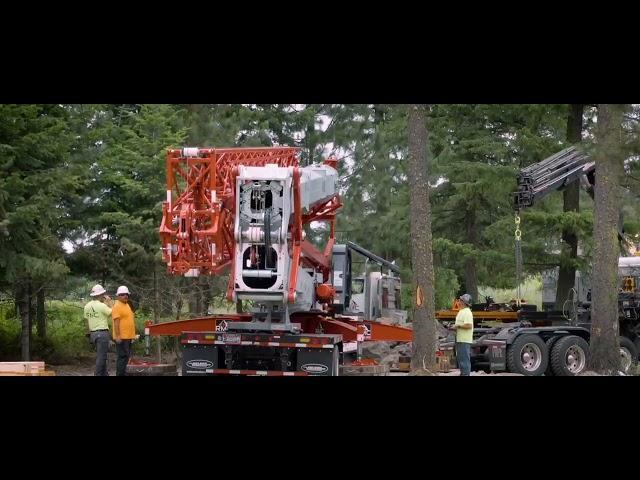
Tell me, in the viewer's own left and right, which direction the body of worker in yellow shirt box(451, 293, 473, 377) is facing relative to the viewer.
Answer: facing to the left of the viewer

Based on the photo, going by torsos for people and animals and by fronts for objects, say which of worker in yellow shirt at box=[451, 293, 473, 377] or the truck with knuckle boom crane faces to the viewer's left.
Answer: the worker in yellow shirt

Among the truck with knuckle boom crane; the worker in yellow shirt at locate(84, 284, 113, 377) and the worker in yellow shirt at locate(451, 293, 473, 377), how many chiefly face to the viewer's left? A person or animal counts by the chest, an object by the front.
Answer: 1

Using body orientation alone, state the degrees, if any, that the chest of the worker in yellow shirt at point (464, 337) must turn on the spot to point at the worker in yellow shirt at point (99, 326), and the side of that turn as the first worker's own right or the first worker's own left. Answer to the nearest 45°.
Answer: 0° — they already face them

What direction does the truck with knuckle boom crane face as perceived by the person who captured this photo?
facing away from the viewer and to the right of the viewer

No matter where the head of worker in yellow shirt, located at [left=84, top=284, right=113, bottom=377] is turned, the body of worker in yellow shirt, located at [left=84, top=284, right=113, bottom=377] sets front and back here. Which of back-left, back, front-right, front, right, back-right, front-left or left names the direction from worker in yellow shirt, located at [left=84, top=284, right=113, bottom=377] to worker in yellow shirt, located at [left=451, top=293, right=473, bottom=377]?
front-right

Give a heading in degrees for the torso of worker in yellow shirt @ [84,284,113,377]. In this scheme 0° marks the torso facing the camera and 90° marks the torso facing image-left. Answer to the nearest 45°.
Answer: approximately 225°

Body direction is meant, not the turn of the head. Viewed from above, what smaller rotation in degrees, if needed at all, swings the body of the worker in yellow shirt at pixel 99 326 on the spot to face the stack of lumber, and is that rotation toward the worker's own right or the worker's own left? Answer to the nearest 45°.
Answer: approximately 135° to the worker's own left

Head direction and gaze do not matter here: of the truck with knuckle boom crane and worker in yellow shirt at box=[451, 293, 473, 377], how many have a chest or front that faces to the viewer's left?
1

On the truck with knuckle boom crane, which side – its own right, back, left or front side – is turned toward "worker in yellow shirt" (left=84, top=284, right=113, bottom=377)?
back
